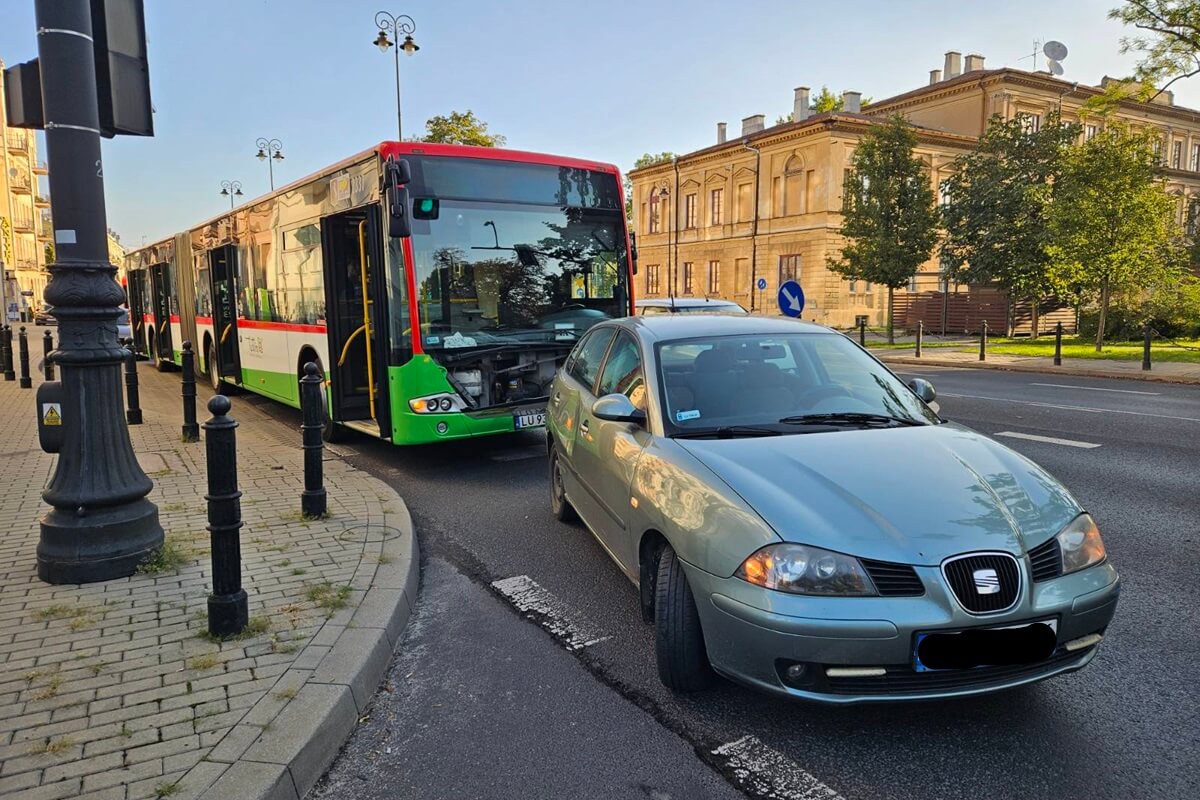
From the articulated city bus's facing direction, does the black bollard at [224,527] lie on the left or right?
on its right

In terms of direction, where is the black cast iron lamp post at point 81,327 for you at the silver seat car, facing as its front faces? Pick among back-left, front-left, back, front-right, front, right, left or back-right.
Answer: back-right

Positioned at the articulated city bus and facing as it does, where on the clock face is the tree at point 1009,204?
The tree is roughly at 9 o'clock from the articulated city bus.

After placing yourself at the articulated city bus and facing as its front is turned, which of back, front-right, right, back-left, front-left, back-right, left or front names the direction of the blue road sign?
left

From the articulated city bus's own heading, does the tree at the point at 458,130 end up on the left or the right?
on its left

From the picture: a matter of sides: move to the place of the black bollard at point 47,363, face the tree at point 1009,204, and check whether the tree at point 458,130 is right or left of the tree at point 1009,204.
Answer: left

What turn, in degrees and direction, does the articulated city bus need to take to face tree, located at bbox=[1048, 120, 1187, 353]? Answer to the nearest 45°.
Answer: approximately 90° to its left

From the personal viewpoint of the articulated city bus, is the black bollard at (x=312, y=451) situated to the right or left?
on its right

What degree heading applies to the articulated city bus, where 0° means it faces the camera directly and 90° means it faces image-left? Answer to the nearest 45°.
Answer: approximately 315°

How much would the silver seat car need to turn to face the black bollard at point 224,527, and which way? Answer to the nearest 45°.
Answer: approximately 135° to its right
